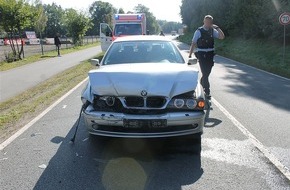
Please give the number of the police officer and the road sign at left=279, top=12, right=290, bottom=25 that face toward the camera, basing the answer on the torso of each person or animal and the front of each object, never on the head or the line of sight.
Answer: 2

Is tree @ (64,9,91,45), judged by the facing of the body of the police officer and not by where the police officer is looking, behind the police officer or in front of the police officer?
behind

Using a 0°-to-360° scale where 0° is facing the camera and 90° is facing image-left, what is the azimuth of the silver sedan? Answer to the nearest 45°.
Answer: approximately 0°

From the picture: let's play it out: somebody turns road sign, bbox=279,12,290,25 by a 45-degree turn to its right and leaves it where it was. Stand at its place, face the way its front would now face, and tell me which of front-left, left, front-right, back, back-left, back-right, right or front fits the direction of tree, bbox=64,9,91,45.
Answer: right

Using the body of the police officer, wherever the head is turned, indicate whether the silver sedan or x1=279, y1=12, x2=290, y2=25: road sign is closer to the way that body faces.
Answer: the silver sedan

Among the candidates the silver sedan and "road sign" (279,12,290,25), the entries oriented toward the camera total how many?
2

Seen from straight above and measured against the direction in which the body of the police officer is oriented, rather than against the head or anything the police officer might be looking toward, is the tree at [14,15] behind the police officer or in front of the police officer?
behind
